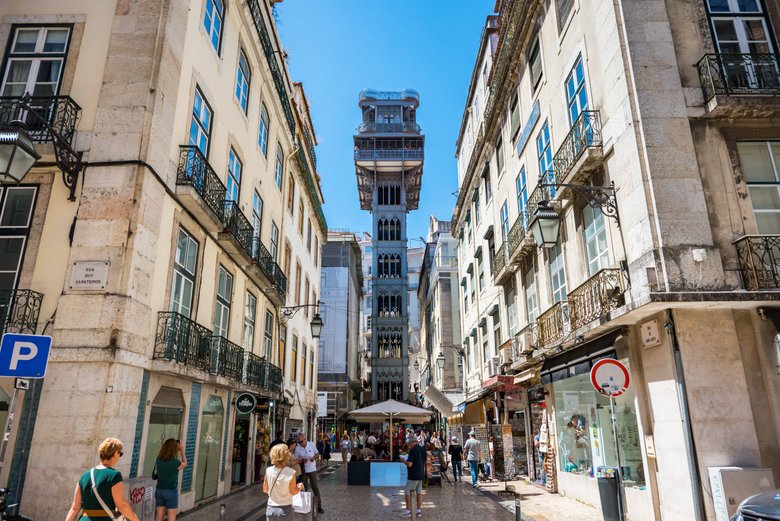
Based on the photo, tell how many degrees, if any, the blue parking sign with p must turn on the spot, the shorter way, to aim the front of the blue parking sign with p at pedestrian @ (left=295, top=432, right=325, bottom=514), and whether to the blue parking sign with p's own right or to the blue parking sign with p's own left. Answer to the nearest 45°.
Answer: approximately 135° to the blue parking sign with p's own left

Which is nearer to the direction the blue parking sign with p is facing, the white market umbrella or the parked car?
the parked car

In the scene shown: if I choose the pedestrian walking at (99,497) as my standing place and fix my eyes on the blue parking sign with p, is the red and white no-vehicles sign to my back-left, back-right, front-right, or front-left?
back-right

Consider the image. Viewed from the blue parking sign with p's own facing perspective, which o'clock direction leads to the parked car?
The parked car is roughly at 10 o'clock from the blue parking sign with p.

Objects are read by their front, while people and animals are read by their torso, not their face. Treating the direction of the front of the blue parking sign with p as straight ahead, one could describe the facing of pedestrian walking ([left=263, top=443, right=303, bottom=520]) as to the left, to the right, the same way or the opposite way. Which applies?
the opposite way

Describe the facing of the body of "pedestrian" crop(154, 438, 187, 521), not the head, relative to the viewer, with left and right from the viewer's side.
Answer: facing away from the viewer and to the right of the viewer

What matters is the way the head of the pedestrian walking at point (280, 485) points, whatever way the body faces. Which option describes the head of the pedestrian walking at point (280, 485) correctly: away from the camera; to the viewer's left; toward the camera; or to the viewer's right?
away from the camera

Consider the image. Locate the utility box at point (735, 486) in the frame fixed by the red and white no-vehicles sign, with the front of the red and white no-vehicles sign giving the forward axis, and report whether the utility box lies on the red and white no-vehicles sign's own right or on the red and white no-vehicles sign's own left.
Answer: on the red and white no-vehicles sign's own left

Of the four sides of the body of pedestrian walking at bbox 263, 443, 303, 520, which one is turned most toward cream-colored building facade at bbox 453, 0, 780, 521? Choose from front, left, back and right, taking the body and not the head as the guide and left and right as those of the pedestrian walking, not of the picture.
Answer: right
